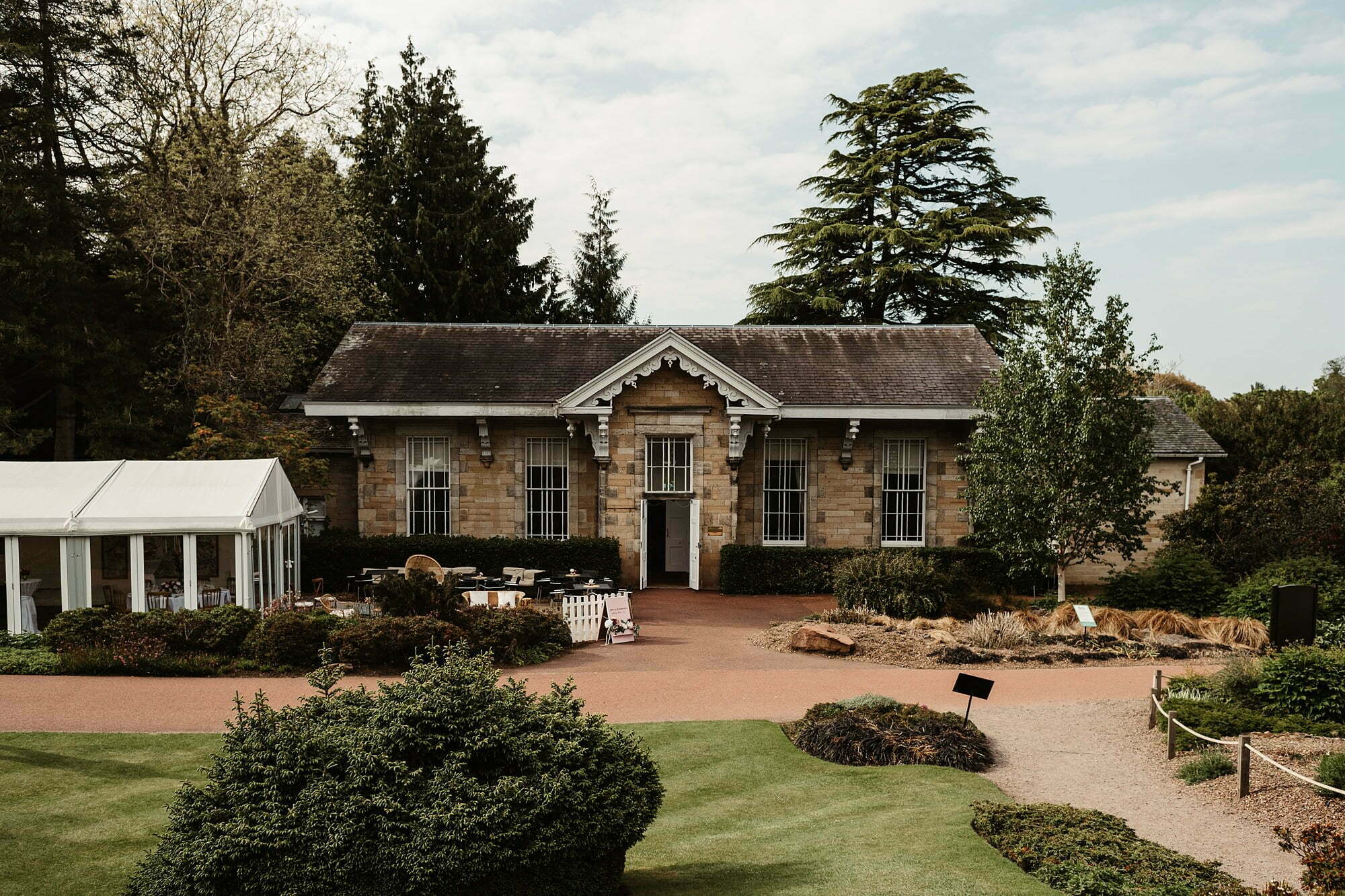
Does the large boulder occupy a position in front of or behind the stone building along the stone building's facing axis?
in front

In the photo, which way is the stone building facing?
toward the camera

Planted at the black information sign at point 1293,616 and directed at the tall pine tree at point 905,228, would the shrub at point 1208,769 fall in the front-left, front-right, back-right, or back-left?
back-left

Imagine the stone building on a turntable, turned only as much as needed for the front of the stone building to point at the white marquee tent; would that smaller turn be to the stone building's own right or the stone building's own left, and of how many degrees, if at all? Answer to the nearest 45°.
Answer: approximately 45° to the stone building's own right

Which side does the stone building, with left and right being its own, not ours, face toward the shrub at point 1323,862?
front

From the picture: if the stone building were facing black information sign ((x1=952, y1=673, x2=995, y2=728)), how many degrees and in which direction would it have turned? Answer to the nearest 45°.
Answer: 0° — it already faces it

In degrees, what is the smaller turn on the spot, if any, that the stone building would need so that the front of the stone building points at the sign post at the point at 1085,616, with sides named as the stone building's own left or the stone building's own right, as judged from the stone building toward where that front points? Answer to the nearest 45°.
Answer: approximately 45° to the stone building's own left

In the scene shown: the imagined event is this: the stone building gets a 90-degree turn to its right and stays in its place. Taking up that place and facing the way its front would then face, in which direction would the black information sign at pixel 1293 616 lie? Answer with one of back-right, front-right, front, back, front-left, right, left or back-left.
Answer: back-left

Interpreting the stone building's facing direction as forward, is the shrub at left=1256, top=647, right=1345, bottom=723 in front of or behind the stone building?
in front

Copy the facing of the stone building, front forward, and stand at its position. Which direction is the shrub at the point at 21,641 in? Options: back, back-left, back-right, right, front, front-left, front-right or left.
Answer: front-right

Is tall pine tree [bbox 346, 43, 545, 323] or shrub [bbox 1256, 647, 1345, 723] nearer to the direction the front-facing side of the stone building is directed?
the shrub

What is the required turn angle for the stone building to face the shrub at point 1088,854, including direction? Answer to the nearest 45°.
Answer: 0° — it already faces it

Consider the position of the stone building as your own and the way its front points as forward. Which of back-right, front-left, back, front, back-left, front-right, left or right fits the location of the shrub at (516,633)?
front

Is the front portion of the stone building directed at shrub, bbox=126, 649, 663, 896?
yes

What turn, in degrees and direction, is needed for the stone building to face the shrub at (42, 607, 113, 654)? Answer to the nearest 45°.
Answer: approximately 45° to its right

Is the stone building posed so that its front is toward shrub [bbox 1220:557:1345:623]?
no

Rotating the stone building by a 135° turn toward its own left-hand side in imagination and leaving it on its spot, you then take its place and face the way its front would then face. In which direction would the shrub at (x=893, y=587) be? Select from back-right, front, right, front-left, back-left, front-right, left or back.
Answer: right

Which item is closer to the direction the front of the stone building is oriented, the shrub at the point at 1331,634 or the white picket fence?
the white picket fence
